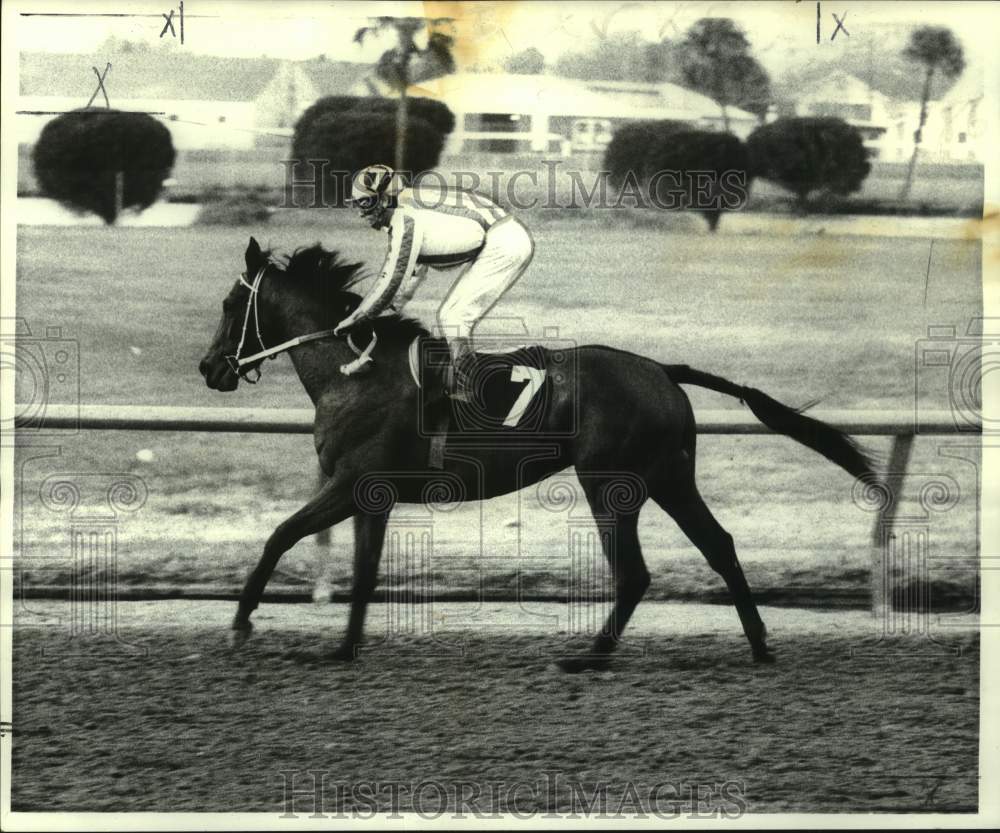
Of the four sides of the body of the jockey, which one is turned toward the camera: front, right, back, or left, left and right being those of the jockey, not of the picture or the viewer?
left

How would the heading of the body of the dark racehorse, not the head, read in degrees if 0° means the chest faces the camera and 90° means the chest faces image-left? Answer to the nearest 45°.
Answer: approximately 90°
